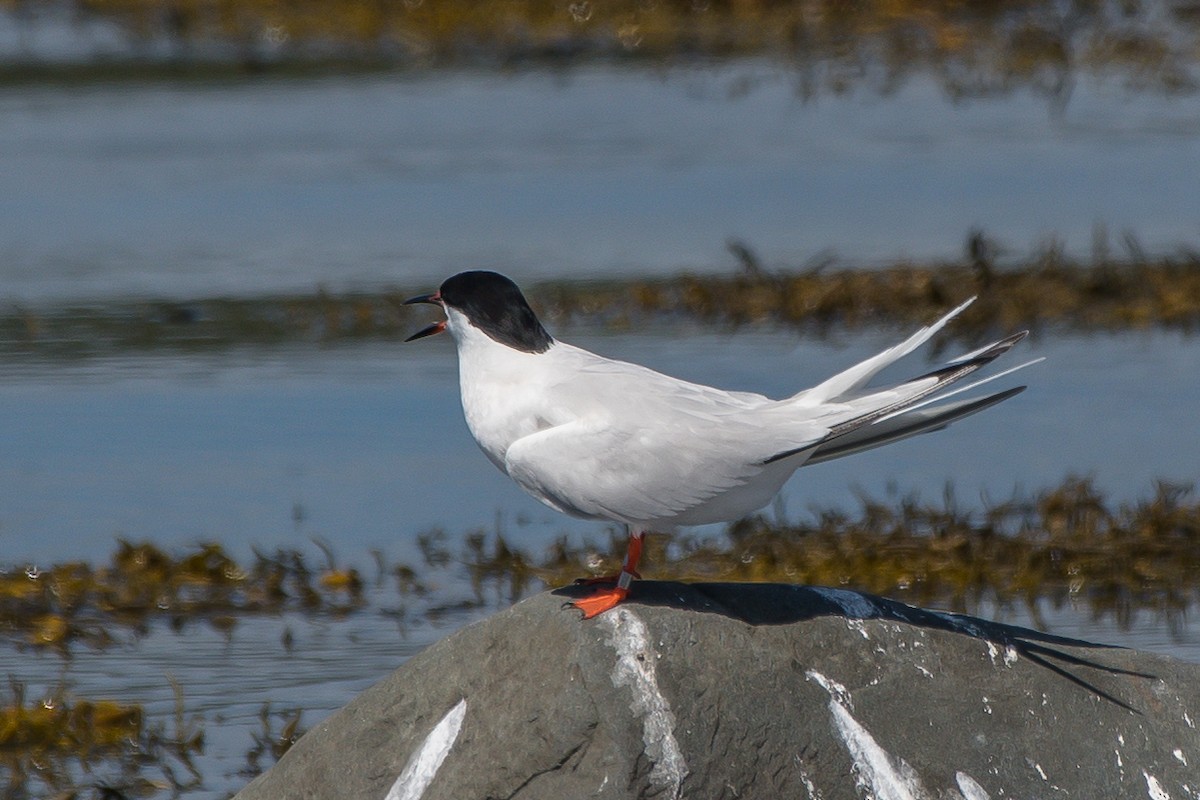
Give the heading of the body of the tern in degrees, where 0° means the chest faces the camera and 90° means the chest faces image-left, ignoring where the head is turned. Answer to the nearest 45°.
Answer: approximately 90°
